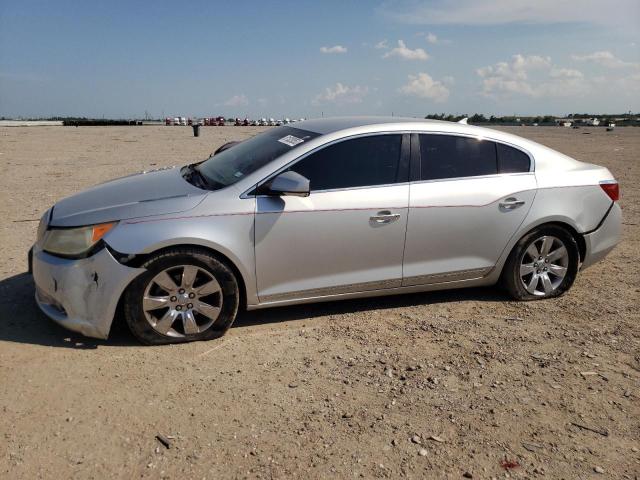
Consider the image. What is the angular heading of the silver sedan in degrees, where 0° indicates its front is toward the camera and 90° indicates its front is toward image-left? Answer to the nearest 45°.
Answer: approximately 45°
